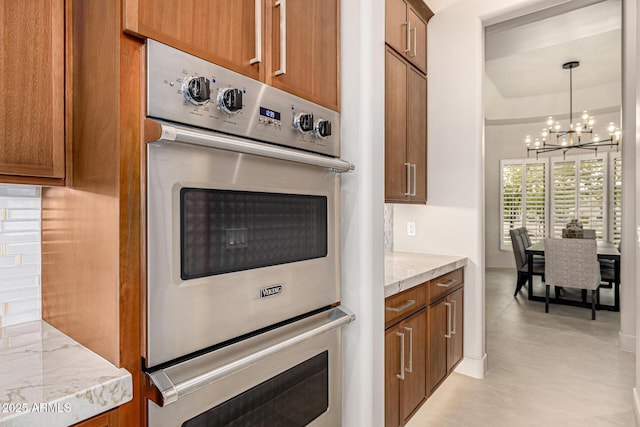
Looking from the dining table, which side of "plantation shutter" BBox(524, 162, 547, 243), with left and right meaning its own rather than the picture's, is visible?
front

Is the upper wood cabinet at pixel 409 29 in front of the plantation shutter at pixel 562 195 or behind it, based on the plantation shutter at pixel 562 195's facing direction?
in front

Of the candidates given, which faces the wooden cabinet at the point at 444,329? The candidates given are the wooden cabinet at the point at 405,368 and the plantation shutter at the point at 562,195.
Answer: the plantation shutter

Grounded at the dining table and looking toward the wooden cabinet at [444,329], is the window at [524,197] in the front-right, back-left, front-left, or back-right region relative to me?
back-right

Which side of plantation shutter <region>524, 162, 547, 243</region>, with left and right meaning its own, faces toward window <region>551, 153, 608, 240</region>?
left

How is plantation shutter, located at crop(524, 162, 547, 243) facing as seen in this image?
toward the camera

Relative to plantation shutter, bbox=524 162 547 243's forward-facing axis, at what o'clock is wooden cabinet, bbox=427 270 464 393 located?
The wooden cabinet is roughly at 12 o'clock from the plantation shutter.

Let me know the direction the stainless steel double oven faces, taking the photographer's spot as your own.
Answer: facing the viewer and to the right of the viewer

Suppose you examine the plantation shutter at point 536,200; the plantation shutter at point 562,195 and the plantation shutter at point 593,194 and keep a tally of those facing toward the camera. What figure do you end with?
3

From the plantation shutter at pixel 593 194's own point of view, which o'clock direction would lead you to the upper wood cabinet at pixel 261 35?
The upper wood cabinet is roughly at 12 o'clock from the plantation shutter.

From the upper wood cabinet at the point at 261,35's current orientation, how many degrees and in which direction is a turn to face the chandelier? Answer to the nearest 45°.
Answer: approximately 90° to its left

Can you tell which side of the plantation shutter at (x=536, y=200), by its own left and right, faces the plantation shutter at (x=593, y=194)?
left

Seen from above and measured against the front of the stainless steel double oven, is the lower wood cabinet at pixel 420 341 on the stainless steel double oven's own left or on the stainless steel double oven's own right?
on the stainless steel double oven's own left

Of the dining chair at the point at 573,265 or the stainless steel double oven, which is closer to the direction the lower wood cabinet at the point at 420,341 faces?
the stainless steel double oven
